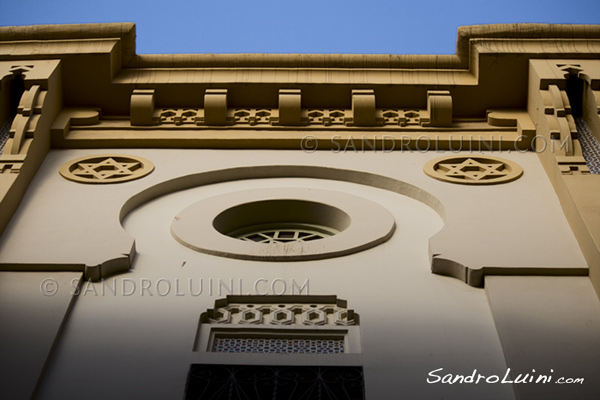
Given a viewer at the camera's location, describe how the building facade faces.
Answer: facing the viewer
